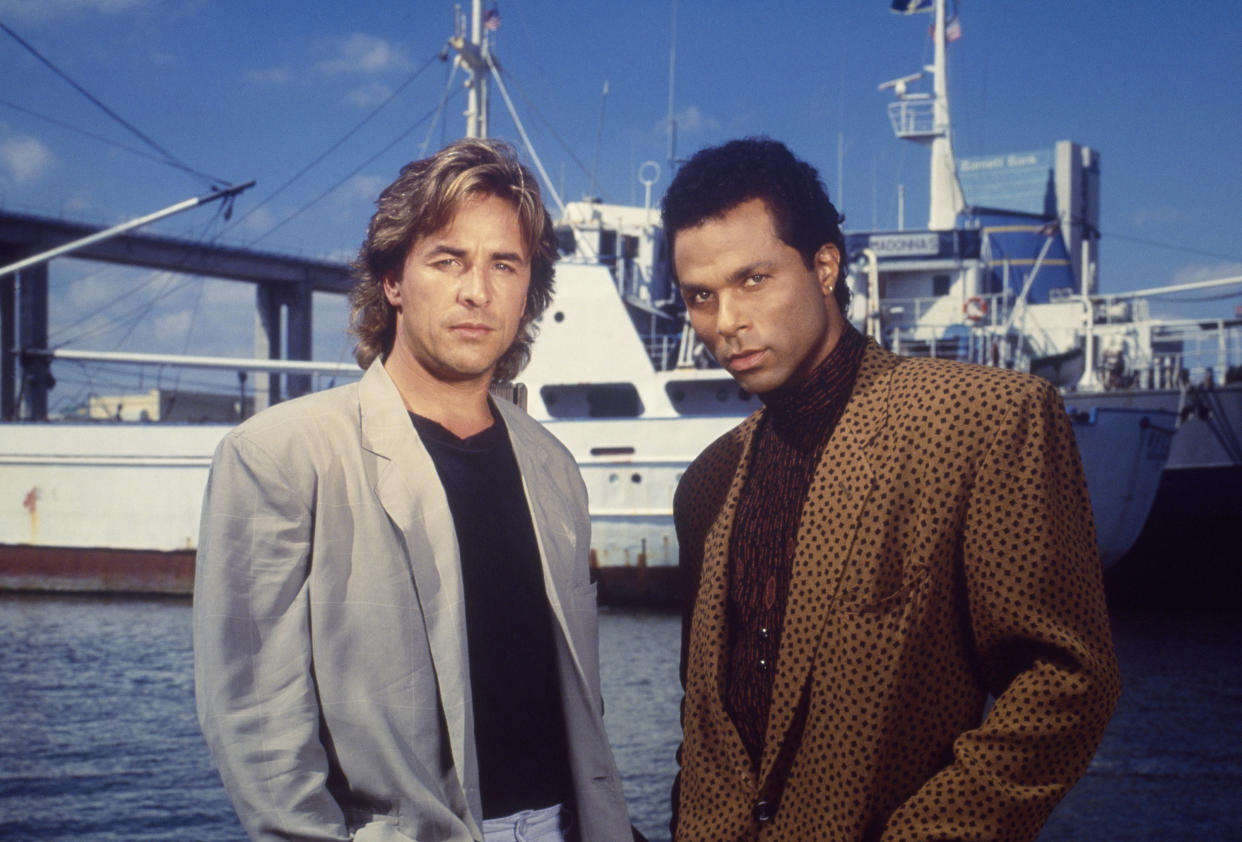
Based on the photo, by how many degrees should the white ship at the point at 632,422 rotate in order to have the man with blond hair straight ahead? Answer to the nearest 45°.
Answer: approximately 90° to its right

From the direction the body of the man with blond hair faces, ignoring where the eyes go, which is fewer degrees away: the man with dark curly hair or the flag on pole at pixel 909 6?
the man with dark curly hair

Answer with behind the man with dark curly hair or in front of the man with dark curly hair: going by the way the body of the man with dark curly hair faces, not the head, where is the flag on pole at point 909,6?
behind

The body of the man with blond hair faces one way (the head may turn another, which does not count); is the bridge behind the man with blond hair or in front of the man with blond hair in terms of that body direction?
behind

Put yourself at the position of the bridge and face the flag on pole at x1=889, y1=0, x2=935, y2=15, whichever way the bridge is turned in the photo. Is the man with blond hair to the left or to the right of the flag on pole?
right

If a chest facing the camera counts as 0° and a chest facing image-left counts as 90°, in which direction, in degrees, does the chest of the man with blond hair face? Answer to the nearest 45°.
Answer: approximately 315°
